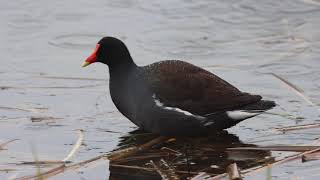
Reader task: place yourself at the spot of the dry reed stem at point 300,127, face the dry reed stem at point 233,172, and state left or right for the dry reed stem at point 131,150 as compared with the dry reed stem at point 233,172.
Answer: right

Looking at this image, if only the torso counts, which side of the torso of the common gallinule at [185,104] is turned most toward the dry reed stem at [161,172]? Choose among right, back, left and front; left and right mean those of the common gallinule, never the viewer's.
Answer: left

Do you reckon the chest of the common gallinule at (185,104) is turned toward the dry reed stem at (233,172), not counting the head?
no

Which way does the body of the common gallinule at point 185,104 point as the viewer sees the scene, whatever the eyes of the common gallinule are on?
to the viewer's left

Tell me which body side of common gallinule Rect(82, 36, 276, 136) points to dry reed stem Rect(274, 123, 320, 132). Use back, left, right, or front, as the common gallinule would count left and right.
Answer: back
